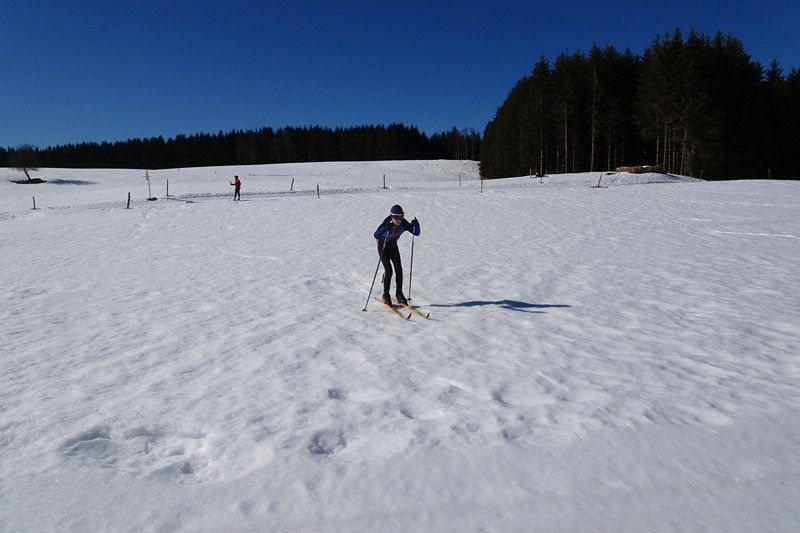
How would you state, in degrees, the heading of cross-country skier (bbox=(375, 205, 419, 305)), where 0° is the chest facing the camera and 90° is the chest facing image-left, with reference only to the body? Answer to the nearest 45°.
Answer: approximately 315°
